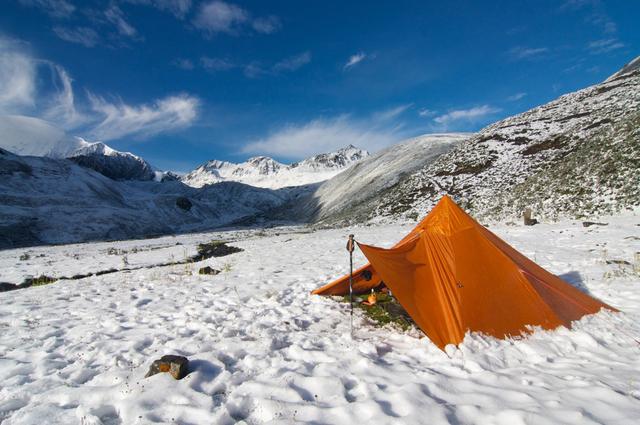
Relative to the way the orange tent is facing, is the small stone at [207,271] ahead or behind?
ahead

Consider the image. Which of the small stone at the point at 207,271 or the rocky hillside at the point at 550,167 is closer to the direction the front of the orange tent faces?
the small stone

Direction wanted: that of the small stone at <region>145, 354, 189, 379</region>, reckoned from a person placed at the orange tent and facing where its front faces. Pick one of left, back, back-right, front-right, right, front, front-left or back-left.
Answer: front-left

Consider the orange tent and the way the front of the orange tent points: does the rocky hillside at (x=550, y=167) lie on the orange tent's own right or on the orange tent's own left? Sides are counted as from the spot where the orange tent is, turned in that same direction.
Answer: on the orange tent's own right

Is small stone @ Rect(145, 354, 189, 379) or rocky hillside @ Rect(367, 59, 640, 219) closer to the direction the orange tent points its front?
the small stone

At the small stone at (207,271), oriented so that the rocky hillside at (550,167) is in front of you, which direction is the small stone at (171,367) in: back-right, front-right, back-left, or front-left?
back-right

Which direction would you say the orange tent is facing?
to the viewer's left
